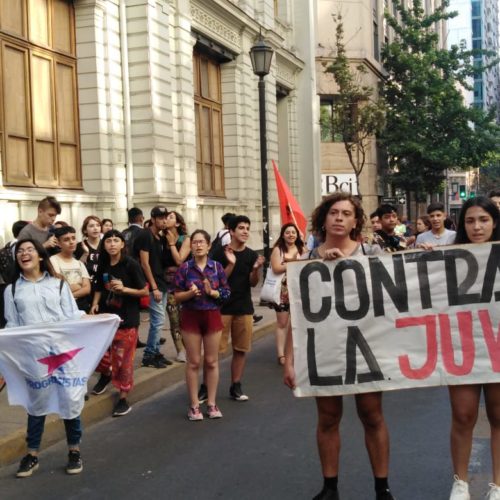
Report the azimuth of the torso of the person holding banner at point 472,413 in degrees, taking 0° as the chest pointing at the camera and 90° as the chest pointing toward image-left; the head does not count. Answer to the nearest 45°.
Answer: approximately 0°

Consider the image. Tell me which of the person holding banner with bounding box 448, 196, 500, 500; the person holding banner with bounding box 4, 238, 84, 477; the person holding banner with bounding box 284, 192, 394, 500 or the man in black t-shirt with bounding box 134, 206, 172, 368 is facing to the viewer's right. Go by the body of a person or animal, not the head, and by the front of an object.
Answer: the man in black t-shirt

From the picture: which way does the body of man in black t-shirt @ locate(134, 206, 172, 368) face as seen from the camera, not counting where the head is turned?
to the viewer's right

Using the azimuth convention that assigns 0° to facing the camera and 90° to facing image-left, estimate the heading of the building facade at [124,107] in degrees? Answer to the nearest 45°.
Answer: approximately 315°

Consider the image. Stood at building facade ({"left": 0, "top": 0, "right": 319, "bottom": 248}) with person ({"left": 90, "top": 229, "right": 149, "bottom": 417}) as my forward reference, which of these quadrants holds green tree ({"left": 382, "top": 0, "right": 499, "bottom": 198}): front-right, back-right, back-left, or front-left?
back-left

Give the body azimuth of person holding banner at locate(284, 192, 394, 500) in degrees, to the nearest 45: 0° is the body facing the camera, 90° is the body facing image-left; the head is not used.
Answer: approximately 0°

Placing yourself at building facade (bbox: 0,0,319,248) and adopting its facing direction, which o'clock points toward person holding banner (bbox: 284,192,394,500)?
The person holding banner is roughly at 1 o'clock from the building facade.

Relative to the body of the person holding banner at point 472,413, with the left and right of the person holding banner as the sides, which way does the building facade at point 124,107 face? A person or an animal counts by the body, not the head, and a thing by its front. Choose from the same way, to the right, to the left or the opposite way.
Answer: to the left

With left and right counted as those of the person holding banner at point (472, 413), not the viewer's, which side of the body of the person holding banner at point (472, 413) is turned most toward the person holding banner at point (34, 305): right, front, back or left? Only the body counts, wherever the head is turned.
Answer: right
